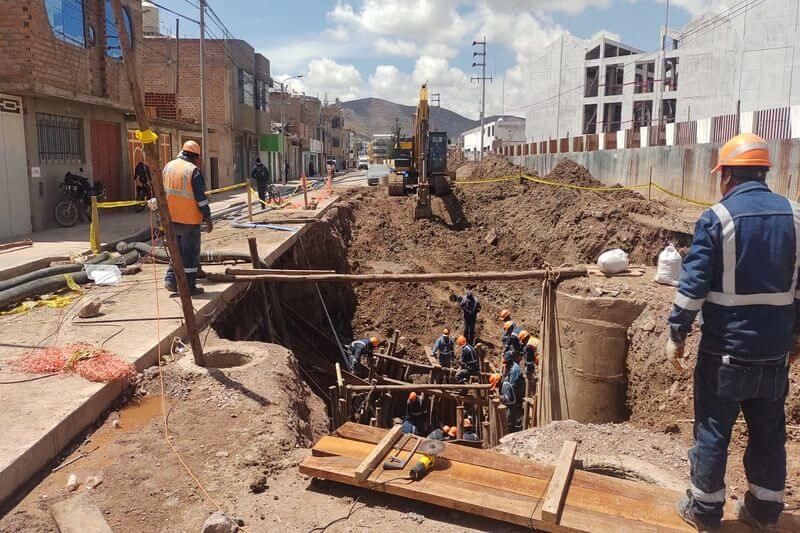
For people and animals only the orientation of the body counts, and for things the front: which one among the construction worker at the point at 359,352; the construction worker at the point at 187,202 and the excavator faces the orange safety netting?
the excavator

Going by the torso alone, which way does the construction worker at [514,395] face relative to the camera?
to the viewer's left

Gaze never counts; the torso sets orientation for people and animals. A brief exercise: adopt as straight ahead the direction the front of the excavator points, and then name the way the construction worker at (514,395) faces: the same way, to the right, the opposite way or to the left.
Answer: to the right

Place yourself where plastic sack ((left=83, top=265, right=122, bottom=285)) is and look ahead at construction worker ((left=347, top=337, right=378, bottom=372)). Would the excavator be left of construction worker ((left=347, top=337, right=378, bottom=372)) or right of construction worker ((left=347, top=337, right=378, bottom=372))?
left

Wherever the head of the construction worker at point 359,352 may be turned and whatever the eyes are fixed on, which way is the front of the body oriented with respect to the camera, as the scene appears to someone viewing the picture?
to the viewer's right

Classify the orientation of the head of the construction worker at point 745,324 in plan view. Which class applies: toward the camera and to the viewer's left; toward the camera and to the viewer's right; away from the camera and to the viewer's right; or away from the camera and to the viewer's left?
away from the camera and to the viewer's left

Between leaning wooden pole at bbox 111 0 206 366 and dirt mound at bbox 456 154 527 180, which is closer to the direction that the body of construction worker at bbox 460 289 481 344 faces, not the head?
the leaning wooden pole

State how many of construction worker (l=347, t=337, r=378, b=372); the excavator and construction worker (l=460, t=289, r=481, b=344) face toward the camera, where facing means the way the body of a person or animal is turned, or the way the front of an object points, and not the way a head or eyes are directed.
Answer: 2

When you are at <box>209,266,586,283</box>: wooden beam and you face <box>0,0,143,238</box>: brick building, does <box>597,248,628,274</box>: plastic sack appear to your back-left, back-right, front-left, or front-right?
back-right

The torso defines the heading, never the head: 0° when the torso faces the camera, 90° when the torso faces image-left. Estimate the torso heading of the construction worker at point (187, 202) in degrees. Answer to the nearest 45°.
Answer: approximately 225°
